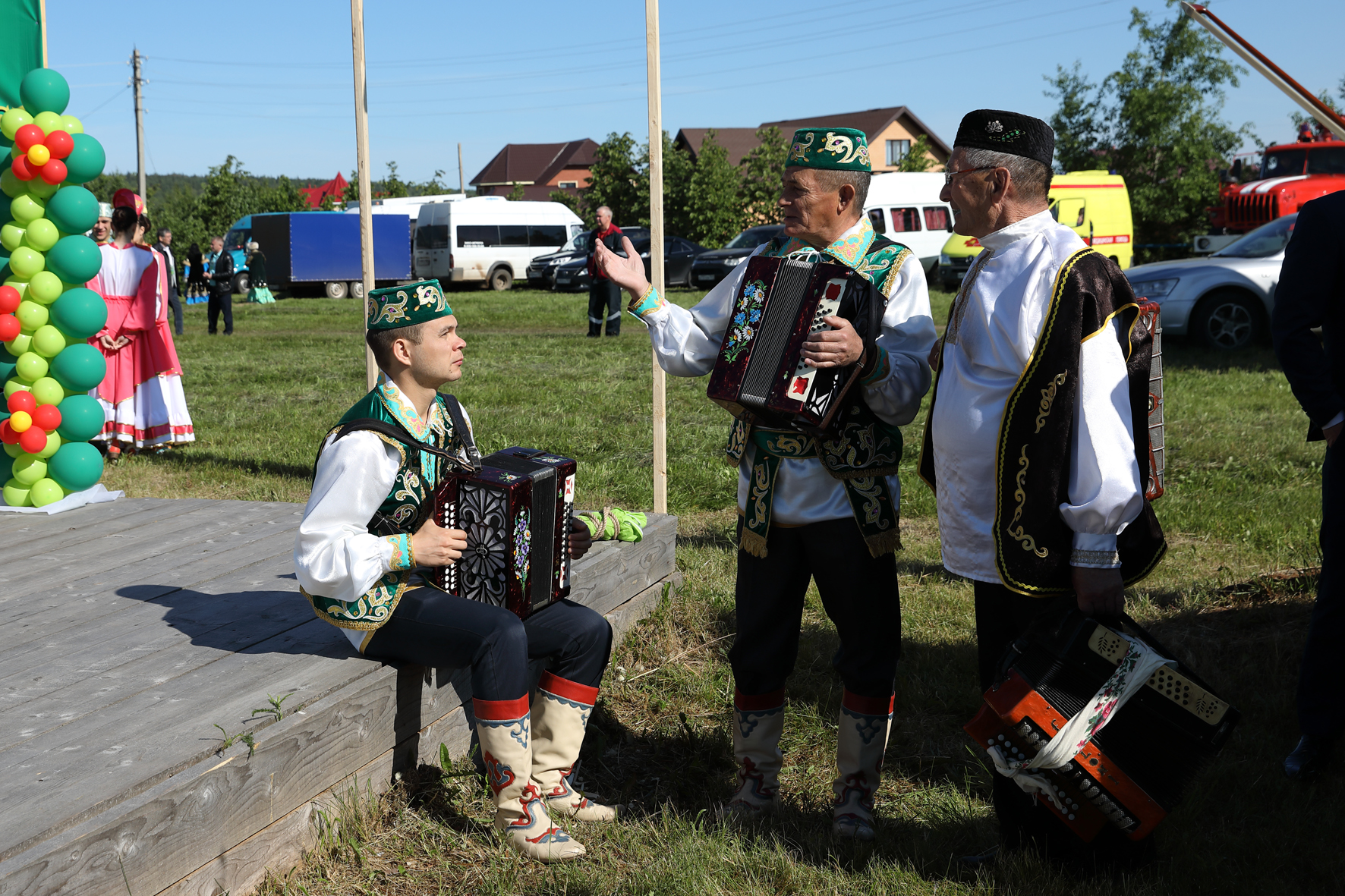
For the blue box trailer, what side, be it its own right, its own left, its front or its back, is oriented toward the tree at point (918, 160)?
back

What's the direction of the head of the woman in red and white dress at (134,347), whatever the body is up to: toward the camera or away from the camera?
away from the camera

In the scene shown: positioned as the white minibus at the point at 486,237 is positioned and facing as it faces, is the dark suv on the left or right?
on its right

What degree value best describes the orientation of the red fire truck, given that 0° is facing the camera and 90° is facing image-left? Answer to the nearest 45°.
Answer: approximately 45°

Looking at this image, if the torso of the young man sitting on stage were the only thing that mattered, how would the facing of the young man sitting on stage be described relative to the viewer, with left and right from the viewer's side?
facing the viewer and to the right of the viewer

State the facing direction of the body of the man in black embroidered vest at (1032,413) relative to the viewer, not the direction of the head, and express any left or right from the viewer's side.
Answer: facing the viewer and to the left of the viewer

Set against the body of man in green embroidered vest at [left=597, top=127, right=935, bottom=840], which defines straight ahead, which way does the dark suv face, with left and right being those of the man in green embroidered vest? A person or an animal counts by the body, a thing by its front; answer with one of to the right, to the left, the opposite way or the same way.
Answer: the same way

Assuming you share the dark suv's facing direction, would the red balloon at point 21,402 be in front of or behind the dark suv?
in front

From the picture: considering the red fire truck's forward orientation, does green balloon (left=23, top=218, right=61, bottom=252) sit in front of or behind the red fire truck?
in front

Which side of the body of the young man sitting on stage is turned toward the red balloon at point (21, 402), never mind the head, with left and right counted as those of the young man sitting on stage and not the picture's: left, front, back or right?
back

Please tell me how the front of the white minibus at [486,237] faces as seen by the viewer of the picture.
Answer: facing away from the viewer and to the right of the viewer

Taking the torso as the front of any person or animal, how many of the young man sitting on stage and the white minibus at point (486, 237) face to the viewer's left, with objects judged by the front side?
0

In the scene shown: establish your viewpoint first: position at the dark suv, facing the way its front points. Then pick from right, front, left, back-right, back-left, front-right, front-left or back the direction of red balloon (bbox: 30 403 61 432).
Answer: front-left

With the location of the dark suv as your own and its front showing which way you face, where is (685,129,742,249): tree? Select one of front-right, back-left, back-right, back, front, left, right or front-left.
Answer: back-right

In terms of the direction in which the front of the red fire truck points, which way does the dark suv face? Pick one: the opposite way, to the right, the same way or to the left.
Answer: the same way
